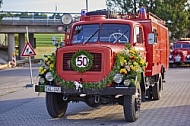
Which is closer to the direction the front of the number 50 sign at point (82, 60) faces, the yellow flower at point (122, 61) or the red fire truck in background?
the yellow flower

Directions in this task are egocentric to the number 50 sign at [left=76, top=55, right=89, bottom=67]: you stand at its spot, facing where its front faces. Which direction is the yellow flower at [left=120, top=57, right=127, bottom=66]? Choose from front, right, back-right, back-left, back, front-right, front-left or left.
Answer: left

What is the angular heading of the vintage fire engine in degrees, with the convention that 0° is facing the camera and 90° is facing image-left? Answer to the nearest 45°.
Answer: approximately 45°

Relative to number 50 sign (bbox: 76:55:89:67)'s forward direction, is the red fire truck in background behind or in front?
behind

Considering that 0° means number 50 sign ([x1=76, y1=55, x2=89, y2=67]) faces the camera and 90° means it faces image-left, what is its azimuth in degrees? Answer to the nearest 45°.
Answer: approximately 0°

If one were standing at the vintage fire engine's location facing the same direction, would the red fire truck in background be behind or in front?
behind
